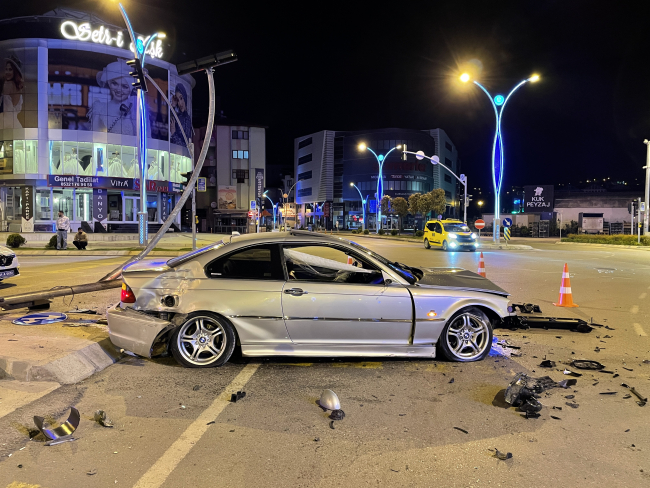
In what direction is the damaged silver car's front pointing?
to the viewer's right

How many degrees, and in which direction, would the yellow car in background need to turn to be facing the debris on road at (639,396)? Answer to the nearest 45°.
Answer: approximately 45° to its right

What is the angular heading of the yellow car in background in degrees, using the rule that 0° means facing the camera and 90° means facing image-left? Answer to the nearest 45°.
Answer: approximately 315°

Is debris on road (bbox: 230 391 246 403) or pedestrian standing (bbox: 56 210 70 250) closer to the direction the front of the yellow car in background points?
the debris on road

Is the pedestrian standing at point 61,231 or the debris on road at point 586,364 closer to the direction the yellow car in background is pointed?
the debris on road

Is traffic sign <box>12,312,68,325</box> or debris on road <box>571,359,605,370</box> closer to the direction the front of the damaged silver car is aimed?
the debris on road

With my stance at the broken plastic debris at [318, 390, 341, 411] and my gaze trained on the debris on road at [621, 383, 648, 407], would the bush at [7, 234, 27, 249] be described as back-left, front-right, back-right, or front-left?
back-left
